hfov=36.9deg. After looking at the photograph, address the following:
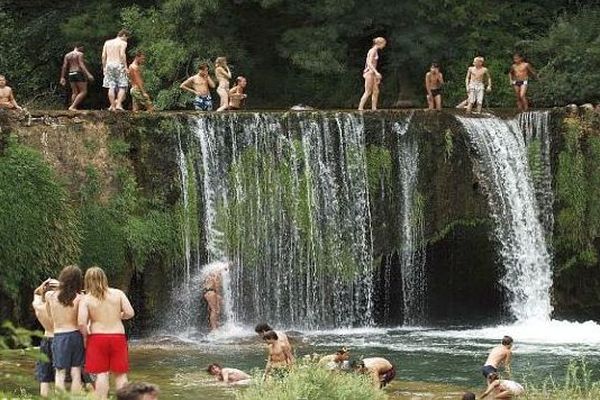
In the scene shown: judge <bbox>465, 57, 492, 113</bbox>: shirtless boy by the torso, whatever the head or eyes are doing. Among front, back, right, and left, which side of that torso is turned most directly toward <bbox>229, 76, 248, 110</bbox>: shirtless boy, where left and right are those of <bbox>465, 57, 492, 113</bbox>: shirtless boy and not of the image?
right

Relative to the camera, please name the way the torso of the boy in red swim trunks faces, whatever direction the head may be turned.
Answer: away from the camera

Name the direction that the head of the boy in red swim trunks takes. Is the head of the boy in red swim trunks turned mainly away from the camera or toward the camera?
away from the camera

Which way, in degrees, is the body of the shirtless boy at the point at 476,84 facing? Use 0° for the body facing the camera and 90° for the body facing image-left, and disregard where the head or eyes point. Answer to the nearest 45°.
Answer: approximately 0°

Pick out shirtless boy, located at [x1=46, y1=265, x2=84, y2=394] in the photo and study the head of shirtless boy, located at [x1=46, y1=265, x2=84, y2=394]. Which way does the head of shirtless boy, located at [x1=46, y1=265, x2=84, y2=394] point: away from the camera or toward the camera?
away from the camera

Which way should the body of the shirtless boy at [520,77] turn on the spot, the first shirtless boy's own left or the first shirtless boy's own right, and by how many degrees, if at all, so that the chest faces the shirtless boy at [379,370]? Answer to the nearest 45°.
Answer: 0° — they already face them

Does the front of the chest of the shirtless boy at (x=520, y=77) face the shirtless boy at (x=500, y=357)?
yes

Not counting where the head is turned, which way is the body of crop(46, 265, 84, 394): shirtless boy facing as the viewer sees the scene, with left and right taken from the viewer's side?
facing away from the viewer

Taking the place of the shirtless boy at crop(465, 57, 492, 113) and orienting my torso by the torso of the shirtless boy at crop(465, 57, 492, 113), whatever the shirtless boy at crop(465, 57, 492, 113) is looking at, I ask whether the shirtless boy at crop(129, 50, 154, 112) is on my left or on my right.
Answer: on my right
